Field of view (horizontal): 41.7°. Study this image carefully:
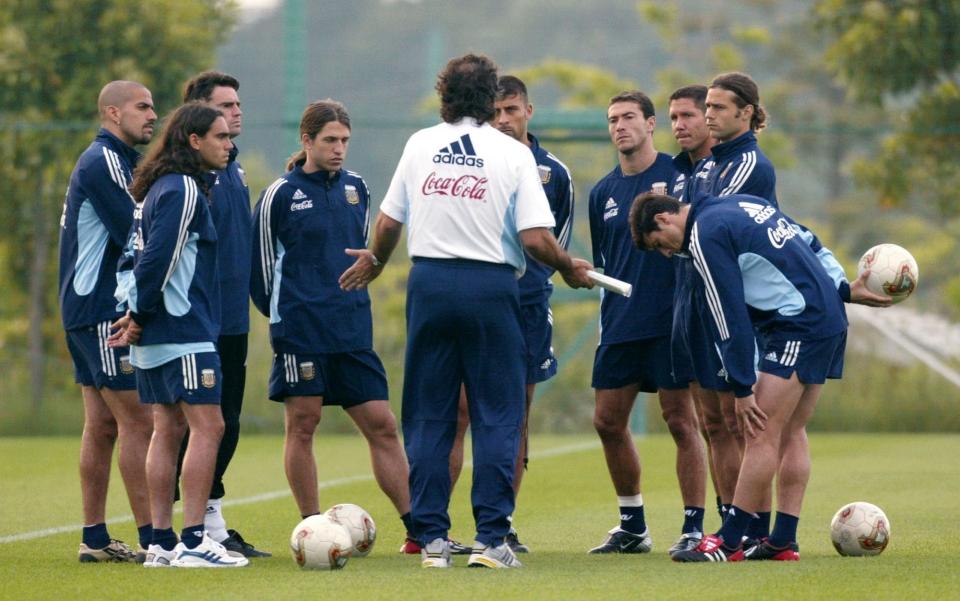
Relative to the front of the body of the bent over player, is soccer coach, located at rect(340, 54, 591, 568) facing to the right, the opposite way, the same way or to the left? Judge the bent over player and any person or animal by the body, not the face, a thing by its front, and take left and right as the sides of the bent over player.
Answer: to the right

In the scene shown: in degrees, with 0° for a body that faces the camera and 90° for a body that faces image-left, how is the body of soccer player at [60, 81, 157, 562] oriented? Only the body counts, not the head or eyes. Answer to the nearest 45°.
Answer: approximately 270°

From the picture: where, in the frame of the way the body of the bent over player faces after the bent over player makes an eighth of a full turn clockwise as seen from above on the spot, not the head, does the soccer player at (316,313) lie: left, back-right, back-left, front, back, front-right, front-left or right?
front-left

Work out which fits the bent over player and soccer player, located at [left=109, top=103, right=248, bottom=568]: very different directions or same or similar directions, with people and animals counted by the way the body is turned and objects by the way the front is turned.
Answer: very different directions

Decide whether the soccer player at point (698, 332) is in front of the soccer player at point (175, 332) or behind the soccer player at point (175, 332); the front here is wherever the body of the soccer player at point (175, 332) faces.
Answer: in front

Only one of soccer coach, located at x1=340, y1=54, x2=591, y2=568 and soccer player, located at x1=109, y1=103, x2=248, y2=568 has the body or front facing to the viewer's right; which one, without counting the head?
soccer player, located at x1=109, y1=103, x2=248, y2=568

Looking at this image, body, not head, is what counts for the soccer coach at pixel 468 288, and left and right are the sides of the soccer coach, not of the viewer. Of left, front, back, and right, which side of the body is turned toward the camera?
back

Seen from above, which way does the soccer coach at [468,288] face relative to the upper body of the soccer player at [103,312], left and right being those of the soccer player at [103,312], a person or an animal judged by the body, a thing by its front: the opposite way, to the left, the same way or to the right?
to the left

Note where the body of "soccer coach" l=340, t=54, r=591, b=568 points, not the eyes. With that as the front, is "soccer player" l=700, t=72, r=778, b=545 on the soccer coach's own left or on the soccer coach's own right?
on the soccer coach's own right

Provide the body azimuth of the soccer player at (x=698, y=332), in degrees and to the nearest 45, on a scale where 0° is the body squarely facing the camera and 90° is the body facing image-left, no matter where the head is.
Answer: approximately 45°

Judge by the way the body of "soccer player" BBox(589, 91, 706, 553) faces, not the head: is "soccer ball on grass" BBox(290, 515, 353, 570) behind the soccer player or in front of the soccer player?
in front

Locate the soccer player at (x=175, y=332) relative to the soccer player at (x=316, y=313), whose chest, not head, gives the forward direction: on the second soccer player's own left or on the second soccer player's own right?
on the second soccer player's own right

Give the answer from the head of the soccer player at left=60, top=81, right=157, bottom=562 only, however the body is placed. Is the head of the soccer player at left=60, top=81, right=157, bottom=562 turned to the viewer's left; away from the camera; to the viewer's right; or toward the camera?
to the viewer's right
